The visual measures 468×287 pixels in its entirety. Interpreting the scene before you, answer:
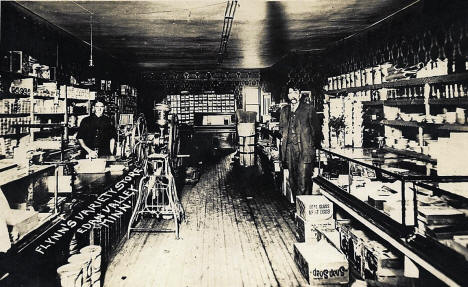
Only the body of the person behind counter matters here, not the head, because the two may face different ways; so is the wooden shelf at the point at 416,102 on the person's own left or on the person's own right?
on the person's own left

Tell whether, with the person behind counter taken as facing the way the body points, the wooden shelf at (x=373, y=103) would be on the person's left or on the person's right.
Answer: on the person's left

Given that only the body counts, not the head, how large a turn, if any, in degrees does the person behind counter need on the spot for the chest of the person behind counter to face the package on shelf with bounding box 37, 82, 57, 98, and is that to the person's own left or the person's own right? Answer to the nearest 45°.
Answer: approximately 135° to the person's own right

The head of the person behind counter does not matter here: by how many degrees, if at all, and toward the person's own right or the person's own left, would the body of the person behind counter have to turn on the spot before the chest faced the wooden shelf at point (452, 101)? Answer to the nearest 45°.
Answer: approximately 45° to the person's own left

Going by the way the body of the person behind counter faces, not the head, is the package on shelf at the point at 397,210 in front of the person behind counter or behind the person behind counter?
in front

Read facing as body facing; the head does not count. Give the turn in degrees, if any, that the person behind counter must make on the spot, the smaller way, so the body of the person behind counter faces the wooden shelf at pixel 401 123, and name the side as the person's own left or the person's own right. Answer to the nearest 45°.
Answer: approximately 45° to the person's own left

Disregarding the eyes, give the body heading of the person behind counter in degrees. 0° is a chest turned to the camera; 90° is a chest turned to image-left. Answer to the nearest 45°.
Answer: approximately 0°

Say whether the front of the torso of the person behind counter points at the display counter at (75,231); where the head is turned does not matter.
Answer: yes
